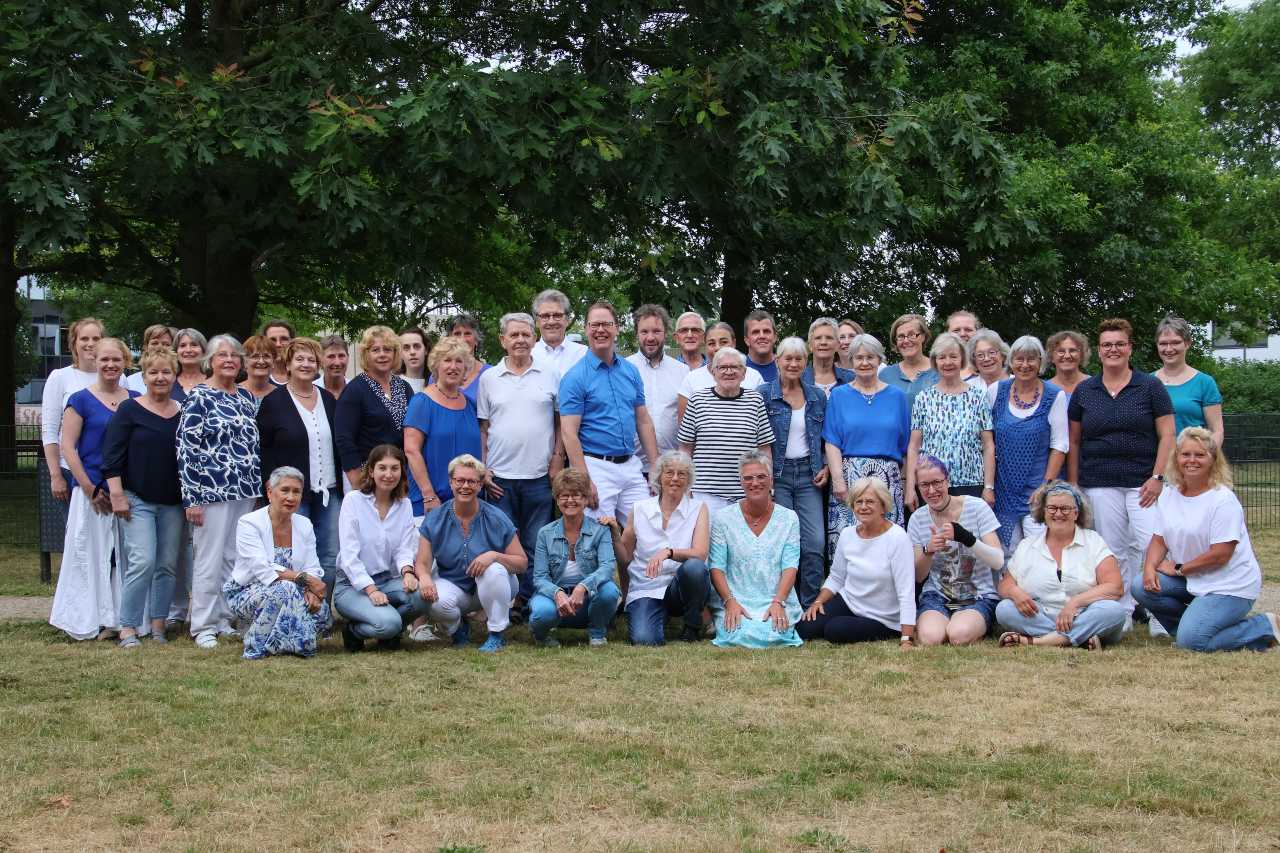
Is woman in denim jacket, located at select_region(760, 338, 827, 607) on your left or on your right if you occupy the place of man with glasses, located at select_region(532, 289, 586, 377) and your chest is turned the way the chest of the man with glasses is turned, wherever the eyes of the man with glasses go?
on your left

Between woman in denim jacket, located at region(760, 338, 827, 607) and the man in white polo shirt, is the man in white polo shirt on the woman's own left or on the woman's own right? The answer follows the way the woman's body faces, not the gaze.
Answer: on the woman's own right

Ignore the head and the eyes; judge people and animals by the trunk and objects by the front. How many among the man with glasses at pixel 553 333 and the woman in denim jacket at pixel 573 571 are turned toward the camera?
2

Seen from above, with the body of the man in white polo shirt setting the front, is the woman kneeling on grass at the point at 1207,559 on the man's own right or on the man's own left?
on the man's own left

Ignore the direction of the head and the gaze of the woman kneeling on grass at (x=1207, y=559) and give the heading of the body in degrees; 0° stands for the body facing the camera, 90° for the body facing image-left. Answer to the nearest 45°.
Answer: approximately 45°
